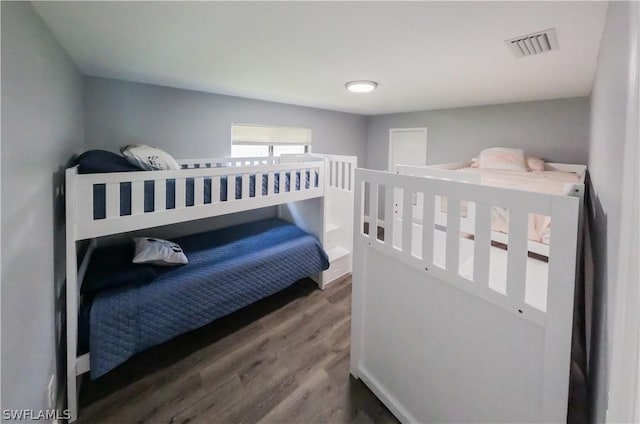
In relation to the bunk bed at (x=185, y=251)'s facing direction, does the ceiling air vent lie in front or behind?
in front
